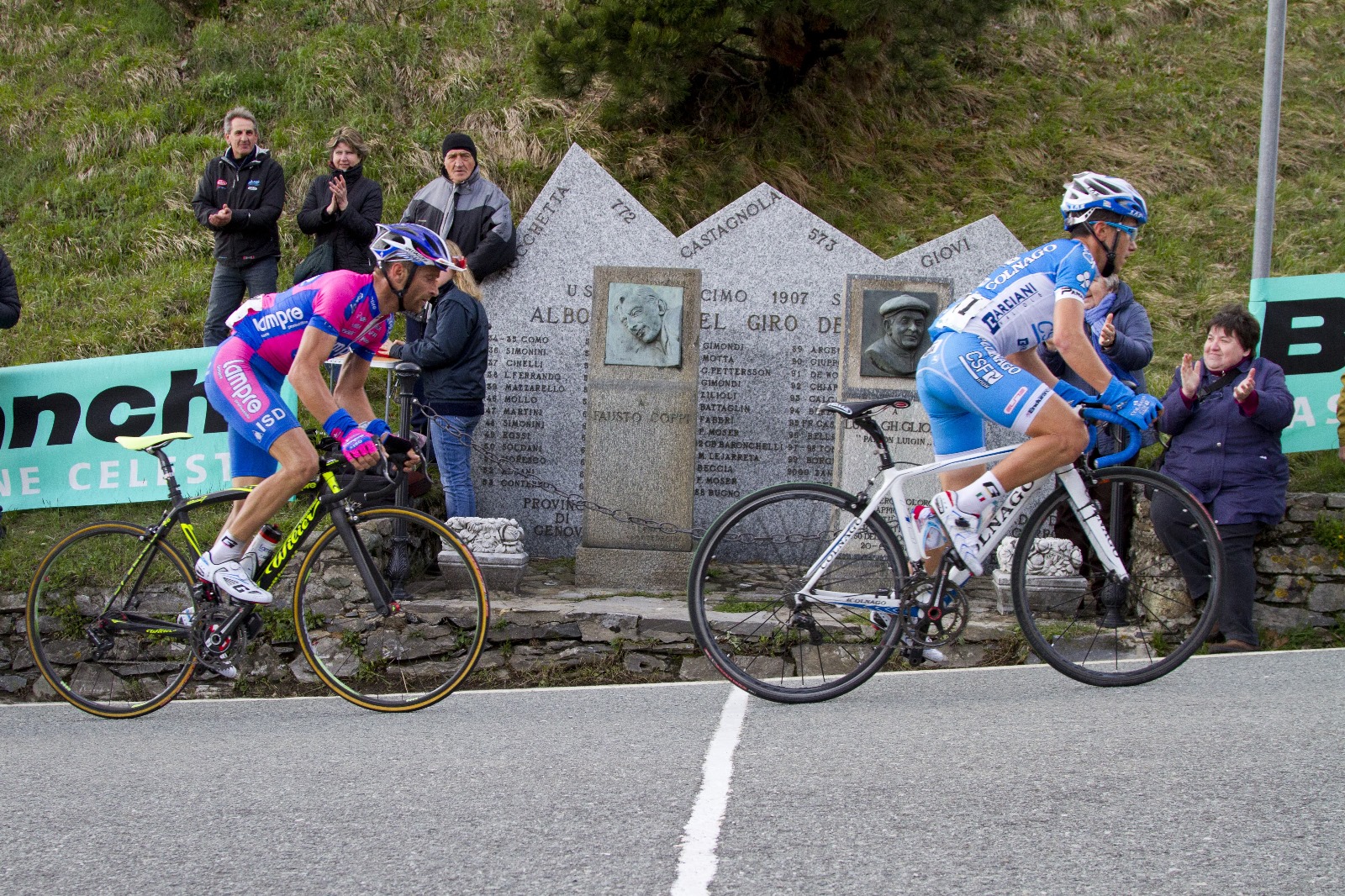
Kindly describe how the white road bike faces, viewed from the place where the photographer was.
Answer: facing to the right of the viewer

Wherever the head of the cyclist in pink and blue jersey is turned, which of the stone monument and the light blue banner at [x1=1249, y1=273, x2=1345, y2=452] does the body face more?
the light blue banner

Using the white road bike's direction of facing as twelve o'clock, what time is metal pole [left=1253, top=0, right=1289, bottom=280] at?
The metal pole is roughly at 10 o'clock from the white road bike.

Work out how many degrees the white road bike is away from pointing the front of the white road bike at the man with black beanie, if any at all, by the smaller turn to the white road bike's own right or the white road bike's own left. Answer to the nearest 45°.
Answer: approximately 135° to the white road bike's own left

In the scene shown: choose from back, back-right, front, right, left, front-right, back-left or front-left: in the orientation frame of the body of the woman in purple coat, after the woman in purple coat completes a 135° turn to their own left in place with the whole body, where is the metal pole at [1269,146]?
left

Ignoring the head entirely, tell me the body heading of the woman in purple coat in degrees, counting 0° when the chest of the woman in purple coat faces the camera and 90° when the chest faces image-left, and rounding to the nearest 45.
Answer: approximately 45°

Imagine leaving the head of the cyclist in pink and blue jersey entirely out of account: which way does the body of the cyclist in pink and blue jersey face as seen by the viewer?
to the viewer's right

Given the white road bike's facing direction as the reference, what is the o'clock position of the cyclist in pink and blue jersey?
The cyclist in pink and blue jersey is roughly at 6 o'clock from the white road bike.

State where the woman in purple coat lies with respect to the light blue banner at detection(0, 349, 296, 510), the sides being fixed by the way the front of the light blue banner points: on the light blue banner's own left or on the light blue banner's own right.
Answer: on the light blue banner's own left

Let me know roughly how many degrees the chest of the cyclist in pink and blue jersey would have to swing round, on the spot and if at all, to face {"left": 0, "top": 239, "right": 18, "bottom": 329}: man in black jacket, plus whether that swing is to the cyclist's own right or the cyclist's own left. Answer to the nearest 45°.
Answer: approximately 135° to the cyclist's own left

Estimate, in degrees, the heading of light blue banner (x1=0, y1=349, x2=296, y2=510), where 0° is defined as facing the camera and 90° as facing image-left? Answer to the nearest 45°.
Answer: approximately 0°
